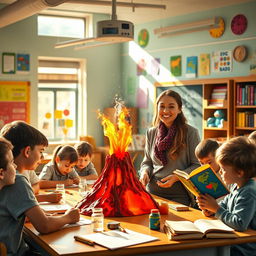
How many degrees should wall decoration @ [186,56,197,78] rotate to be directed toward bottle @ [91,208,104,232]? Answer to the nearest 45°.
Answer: approximately 45° to its left

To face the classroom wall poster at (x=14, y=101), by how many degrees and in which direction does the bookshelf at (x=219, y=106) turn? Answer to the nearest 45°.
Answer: approximately 45° to its right

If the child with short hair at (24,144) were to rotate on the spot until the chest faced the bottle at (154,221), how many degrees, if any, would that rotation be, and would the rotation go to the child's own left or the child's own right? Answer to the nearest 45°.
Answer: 0° — they already face it

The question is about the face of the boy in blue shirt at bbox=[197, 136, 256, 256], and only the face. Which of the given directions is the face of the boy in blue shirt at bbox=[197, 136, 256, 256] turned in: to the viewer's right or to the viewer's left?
to the viewer's left

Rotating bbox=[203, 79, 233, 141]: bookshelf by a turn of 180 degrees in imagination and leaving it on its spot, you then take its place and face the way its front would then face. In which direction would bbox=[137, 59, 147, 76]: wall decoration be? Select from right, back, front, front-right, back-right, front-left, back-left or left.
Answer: left

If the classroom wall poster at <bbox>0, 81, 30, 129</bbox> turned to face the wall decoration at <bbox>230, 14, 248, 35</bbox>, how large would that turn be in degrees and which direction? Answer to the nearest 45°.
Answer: approximately 45° to its left

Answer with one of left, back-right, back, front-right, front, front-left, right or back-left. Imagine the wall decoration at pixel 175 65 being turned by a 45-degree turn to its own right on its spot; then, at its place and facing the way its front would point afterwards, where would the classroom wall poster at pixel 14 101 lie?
front

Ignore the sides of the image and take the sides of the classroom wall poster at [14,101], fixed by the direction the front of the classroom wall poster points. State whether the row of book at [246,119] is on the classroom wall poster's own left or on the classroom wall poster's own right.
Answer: on the classroom wall poster's own left

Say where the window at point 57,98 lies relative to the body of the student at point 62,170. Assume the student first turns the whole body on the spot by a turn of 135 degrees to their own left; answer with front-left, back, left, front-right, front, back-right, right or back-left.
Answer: front

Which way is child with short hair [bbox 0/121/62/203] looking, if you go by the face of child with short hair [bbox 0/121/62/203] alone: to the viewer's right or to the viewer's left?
to the viewer's right

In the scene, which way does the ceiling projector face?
toward the camera

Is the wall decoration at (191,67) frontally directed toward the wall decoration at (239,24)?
no

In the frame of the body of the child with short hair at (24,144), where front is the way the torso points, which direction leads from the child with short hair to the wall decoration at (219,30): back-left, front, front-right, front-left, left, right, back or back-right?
front-left

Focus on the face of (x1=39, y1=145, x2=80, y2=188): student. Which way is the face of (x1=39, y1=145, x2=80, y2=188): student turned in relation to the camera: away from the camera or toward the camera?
toward the camera

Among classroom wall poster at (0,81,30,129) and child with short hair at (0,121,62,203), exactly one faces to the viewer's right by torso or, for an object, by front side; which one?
the child with short hair

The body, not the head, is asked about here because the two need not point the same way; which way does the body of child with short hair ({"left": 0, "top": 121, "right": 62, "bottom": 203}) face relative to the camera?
to the viewer's right

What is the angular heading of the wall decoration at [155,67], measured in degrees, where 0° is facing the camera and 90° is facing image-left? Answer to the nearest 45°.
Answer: approximately 45°

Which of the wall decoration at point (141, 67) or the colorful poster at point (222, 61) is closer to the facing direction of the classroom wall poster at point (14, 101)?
the colorful poster

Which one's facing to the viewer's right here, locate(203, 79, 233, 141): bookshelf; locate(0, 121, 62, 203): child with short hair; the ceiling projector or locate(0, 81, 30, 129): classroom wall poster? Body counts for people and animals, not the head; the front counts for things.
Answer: the child with short hair
